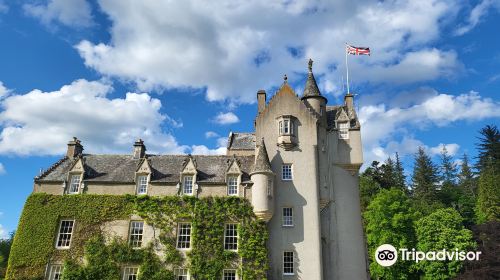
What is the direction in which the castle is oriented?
toward the camera

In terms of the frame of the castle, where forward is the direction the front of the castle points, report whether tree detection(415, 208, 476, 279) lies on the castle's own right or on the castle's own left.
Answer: on the castle's own left

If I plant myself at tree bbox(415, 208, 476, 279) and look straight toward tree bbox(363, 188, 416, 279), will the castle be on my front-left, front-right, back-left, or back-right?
front-left

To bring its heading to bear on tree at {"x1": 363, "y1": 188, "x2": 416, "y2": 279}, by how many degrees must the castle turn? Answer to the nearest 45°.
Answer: approximately 135° to its left

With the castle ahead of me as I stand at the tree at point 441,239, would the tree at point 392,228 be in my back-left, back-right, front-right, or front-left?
front-right
